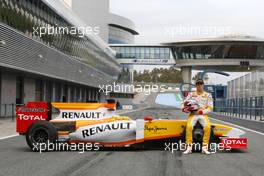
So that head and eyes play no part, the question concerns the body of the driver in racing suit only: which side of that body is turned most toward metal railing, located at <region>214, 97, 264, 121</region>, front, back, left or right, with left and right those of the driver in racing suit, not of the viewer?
back

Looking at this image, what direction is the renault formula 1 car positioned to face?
to the viewer's right

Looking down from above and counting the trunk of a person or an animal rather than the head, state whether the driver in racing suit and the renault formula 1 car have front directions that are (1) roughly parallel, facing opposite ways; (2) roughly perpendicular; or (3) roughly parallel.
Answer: roughly perpendicular

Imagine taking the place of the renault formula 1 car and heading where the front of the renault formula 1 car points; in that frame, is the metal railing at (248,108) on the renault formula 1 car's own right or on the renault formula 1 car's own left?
on the renault formula 1 car's own left

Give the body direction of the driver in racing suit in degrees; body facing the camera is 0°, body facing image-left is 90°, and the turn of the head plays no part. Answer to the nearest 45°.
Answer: approximately 0°
